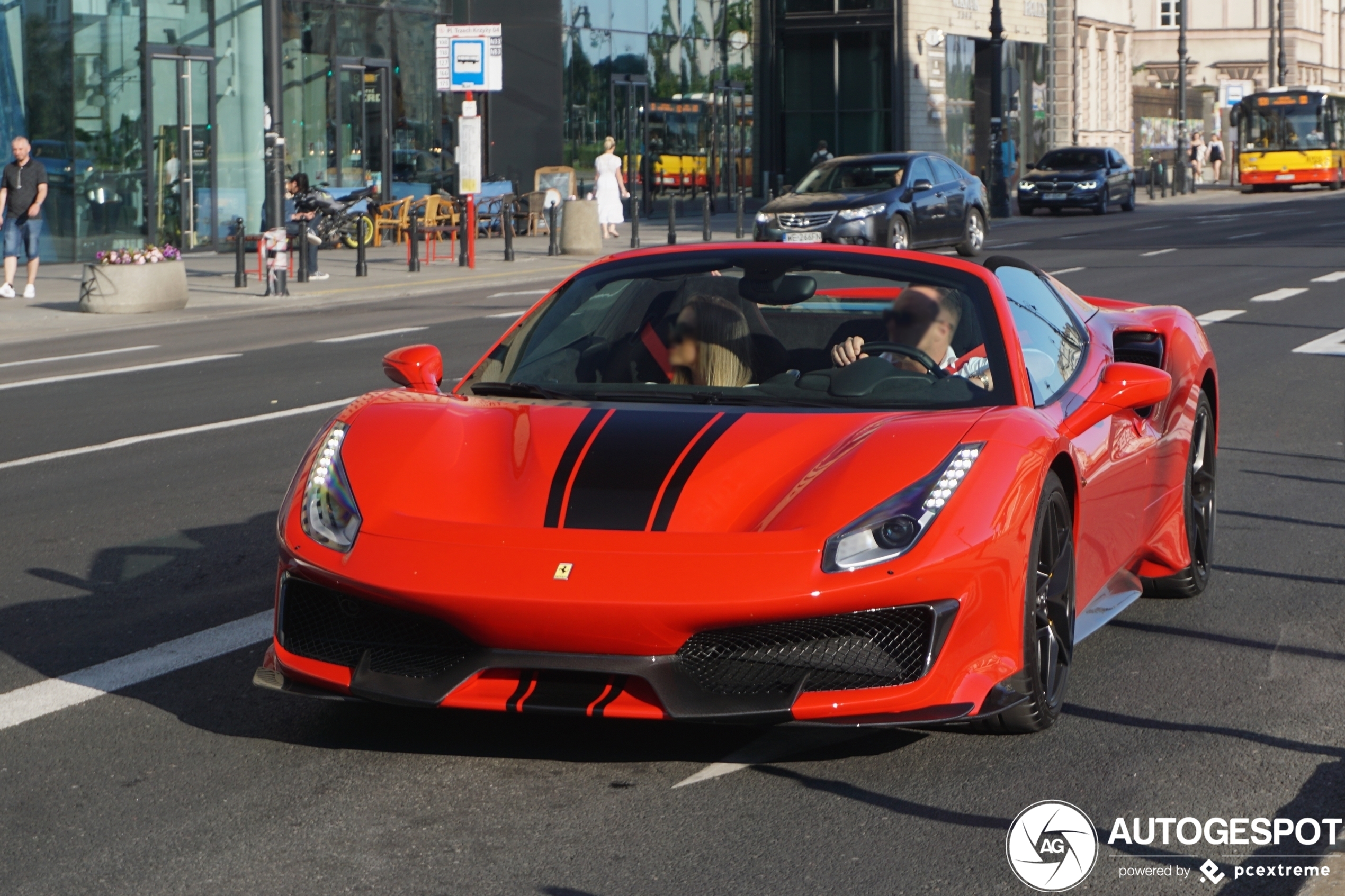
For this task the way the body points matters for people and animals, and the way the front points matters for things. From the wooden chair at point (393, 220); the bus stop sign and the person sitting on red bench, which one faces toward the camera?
the bus stop sign

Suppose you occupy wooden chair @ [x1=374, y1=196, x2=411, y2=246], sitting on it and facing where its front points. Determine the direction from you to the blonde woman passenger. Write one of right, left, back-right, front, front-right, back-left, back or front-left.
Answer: left

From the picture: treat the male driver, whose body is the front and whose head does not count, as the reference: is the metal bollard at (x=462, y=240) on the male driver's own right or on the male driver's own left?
on the male driver's own right

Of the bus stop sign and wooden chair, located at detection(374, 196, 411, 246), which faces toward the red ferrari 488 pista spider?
the bus stop sign

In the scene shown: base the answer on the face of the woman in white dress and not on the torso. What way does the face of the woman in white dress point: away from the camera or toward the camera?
away from the camera

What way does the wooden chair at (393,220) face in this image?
to the viewer's left

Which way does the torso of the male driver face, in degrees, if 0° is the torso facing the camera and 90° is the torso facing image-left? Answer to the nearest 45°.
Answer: approximately 45°

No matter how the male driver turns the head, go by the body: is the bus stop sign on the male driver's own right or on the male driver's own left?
on the male driver's own right

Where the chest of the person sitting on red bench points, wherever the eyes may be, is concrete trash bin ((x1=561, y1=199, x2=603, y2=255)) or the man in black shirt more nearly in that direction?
the concrete trash bin

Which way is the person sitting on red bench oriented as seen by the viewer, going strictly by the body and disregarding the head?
to the viewer's right
